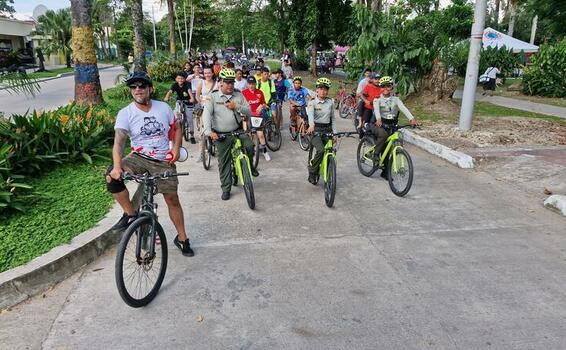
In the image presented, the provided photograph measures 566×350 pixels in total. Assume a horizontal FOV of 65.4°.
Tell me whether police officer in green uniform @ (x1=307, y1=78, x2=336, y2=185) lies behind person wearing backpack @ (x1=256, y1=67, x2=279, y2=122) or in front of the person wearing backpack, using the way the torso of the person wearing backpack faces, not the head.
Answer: in front

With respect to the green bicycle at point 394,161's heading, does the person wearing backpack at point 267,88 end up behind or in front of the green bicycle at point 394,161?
behind

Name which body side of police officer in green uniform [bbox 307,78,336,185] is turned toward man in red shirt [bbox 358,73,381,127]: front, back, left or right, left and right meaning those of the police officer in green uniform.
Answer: back

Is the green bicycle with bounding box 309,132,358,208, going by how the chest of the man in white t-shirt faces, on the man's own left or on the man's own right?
on the man's own left

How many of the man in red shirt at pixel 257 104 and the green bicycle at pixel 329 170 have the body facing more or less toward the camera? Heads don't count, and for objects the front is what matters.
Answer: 2

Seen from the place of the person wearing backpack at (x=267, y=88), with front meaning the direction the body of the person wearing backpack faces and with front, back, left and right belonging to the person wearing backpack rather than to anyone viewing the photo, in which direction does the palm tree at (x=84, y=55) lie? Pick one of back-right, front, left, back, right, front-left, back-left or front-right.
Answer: right

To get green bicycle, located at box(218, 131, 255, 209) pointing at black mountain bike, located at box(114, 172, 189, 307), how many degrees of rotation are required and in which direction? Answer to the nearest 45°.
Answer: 0° — it already faces it

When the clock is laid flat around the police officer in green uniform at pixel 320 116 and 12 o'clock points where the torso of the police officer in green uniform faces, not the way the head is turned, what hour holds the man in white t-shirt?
The man in white t-shirt is roughly at 1 o'clock from the police officer in green uniform.

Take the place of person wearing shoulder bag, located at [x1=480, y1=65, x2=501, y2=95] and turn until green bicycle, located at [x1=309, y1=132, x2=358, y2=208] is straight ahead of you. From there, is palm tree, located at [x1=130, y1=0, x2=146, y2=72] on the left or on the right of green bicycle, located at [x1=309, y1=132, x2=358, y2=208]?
right

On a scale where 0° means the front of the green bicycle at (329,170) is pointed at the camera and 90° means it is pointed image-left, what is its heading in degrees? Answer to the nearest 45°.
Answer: approximately 0°

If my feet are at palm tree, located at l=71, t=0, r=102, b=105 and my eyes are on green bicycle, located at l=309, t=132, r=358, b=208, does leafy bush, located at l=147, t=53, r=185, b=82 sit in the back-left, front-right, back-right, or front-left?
back-left

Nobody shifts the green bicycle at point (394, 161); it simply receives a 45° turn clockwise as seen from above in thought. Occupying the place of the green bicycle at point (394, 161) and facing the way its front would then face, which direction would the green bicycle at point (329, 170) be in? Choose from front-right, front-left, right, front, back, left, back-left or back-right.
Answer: front-right

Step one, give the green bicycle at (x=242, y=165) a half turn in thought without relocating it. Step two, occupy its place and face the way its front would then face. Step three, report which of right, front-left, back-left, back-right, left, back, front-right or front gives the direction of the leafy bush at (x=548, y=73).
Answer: front-right
